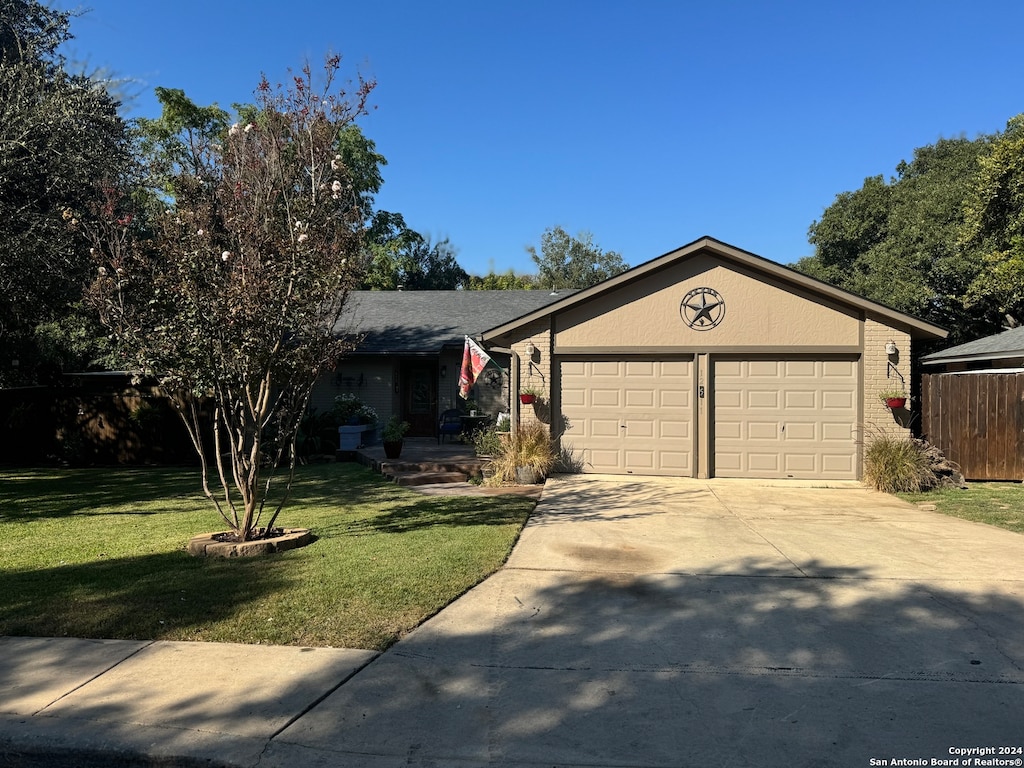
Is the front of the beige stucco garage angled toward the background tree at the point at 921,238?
no

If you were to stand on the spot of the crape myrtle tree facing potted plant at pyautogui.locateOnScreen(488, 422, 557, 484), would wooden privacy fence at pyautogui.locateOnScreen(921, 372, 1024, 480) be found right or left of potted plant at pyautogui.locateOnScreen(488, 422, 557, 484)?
right

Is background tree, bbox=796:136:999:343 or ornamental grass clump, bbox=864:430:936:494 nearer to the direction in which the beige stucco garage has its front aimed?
the ornamental grass clump

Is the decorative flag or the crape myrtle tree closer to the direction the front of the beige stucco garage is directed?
the crape myrtle tree

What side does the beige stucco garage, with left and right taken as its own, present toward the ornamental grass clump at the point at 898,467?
left

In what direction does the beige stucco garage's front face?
toward the camera

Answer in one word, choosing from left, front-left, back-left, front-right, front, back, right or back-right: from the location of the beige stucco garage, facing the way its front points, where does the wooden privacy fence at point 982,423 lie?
left

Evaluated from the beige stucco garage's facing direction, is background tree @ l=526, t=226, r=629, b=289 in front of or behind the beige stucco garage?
behind

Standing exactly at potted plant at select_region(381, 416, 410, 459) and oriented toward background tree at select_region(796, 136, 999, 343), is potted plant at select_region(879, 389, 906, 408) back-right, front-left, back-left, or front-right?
front-right

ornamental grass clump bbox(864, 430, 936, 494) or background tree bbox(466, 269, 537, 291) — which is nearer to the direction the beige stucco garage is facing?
the ornamental grass clump

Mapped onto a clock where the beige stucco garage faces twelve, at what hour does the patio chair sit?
The patio chair is roughly at 4 o'clock from the beige stucco garage.

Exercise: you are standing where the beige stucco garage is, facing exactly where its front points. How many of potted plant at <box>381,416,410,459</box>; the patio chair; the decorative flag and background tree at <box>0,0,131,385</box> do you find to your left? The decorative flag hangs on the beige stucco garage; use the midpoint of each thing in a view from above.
0
